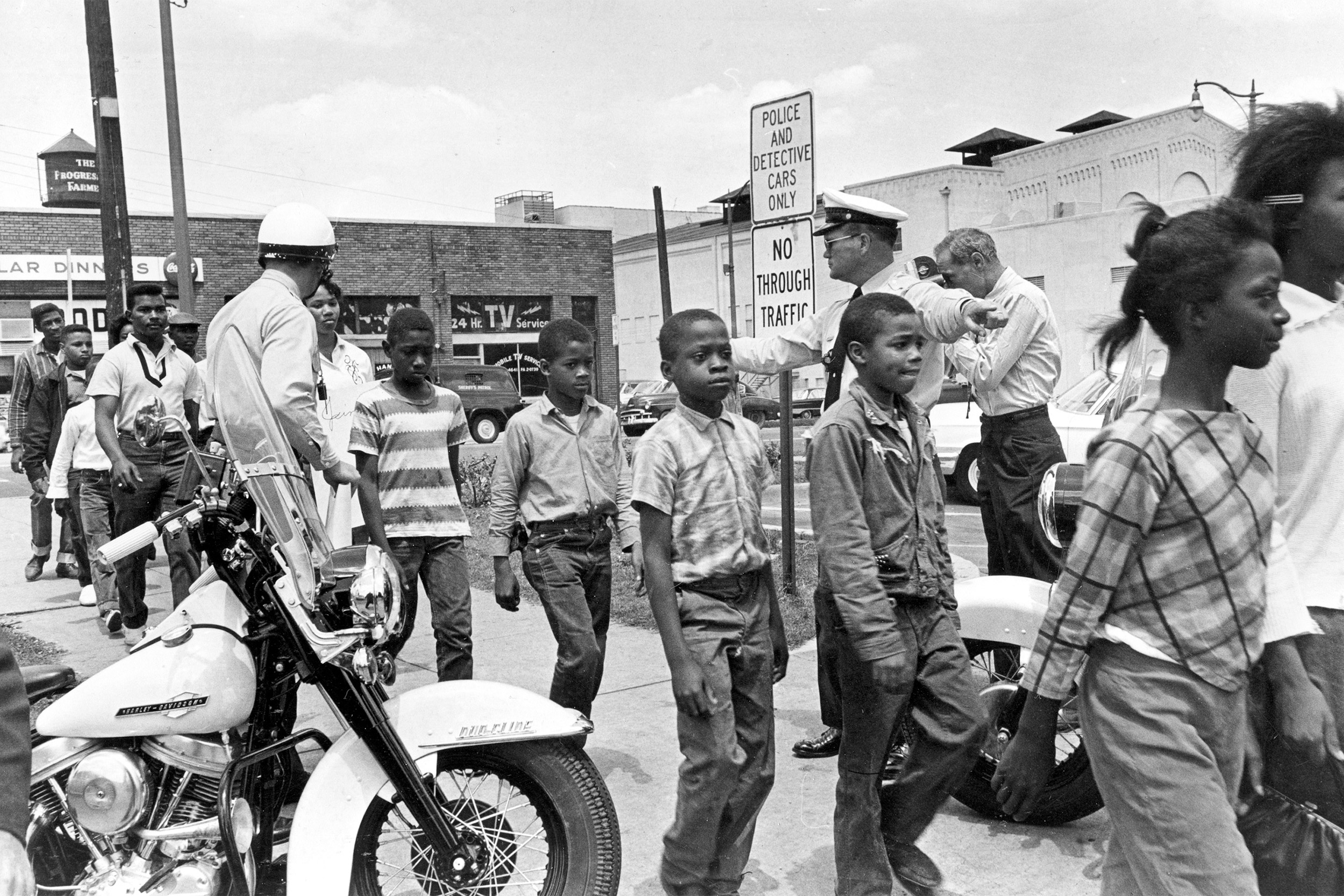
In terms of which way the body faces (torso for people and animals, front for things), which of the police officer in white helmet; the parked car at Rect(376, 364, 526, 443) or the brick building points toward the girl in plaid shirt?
the brick building

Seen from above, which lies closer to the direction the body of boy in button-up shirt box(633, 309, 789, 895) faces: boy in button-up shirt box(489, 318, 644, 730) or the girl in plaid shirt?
the girl in plaid shirt

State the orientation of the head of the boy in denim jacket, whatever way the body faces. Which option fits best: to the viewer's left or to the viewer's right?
to the viewer's right

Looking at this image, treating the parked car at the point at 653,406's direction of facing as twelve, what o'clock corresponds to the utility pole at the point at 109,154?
The utility pole is roughly at 11 o'clock from the parked car.

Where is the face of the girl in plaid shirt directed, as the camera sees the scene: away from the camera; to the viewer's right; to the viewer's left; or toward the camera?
to the viewer's right

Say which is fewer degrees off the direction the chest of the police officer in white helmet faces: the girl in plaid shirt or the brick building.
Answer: the brick building

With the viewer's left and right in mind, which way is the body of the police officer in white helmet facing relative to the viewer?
facing away from the viewer and to the right of the viewer

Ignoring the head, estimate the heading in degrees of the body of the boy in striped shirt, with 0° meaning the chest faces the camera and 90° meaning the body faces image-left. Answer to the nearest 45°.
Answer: approximately 315°

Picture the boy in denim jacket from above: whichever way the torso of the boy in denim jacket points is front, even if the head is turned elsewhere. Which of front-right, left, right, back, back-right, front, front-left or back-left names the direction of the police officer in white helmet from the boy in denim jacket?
back-right
